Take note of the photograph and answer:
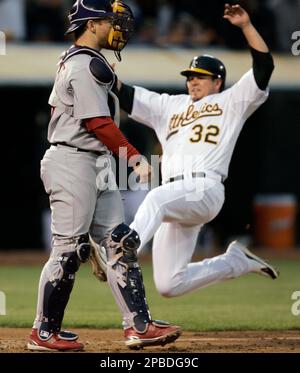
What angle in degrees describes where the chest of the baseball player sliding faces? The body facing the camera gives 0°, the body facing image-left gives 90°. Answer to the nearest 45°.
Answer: approximately 45°
